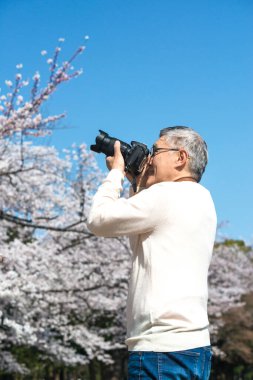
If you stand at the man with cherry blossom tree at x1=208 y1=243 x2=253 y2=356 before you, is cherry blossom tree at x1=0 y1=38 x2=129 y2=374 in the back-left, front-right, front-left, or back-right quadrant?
front-left

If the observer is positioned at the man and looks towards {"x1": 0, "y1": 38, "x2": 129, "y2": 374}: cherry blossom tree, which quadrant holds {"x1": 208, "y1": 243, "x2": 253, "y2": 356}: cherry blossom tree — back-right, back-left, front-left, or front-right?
front-right

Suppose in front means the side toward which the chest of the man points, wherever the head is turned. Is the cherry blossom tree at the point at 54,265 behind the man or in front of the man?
in front

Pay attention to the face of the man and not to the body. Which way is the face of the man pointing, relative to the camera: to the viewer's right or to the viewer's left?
to the viewer's left

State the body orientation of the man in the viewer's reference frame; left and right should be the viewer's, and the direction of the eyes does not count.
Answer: facing away from the viewer and to the left of the viewer

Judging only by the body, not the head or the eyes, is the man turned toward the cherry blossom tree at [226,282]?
no
